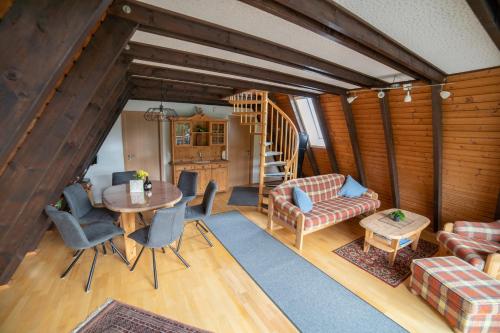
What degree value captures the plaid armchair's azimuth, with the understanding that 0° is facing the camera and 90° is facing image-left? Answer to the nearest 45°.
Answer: approximately 45°

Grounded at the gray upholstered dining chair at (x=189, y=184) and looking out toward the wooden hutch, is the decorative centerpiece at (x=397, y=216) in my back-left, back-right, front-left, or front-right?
back-right

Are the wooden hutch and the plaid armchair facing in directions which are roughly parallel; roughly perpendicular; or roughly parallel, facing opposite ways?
roughly perpendicular

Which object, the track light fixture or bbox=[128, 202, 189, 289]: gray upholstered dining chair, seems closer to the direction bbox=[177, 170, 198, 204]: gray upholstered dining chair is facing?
the gray upholstered dining chair

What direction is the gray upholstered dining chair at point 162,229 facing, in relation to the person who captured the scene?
facing away from the viewer and to the left of the viewer

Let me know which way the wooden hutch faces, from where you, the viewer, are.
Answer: facing the viewer

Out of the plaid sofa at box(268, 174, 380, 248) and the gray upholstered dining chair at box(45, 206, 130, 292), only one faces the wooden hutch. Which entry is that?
the gray upholstered dining chair

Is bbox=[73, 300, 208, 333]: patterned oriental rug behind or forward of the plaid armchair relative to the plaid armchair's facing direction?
forward

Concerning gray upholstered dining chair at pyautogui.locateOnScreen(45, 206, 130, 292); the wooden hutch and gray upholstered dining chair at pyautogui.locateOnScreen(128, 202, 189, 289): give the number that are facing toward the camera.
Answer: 1

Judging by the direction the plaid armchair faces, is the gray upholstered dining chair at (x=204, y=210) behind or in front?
in front

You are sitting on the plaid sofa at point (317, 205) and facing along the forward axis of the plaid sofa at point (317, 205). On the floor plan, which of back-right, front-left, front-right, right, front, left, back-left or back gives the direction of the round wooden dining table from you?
right

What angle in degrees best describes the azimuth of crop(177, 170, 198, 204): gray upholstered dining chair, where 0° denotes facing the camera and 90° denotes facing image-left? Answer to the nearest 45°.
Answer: approximately 45°

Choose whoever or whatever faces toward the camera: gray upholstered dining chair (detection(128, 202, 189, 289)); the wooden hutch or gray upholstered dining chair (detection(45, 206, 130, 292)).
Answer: the wooden hutch

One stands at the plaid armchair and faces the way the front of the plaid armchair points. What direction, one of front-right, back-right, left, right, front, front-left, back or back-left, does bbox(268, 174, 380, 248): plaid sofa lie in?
front-right

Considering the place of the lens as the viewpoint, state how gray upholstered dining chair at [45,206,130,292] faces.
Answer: facing away from the viewer and to the right of the viewer

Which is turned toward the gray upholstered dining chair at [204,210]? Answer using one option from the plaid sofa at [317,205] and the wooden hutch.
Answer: the wooden hutch
